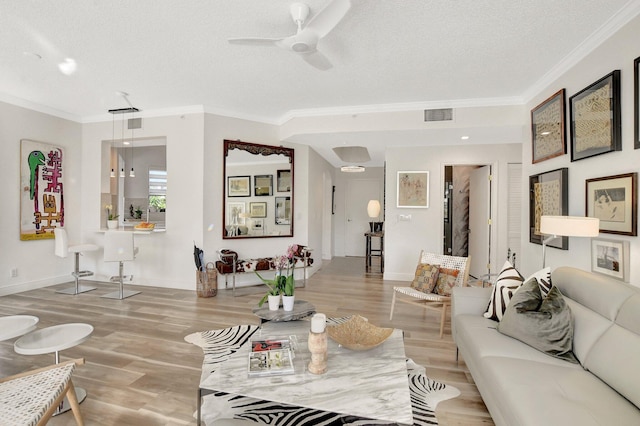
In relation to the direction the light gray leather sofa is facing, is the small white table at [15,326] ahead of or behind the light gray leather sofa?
ahead

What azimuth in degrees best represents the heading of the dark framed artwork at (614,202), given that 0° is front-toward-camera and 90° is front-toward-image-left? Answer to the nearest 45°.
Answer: approximately 45°

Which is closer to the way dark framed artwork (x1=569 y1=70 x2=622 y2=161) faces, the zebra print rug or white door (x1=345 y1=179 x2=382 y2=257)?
the zebra print rug

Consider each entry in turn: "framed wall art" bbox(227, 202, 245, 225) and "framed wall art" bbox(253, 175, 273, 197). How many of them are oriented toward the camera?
2

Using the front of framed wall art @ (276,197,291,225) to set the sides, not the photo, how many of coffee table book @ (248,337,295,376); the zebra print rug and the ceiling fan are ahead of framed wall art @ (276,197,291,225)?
3

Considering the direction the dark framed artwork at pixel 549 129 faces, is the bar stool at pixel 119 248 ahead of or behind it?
ahead

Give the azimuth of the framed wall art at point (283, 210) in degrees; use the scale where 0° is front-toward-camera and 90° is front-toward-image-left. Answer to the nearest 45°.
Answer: approximately 0°

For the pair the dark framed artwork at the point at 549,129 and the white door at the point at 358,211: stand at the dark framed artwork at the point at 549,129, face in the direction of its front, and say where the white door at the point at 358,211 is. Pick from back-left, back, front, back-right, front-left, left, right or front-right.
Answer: right

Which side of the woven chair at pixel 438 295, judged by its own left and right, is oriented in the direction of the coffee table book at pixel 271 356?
front

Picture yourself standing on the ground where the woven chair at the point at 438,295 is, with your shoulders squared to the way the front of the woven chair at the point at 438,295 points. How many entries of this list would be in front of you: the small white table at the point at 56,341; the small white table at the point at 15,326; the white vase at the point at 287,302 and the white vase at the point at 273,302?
4
